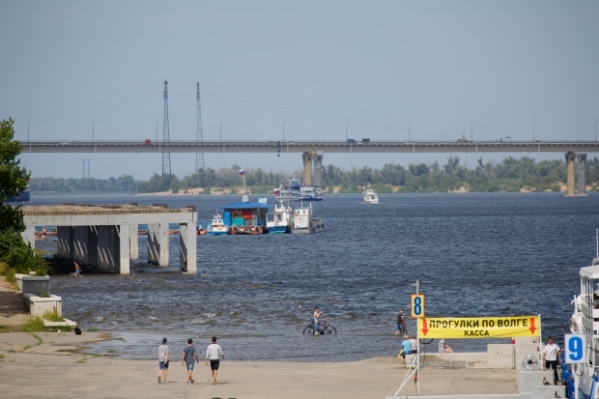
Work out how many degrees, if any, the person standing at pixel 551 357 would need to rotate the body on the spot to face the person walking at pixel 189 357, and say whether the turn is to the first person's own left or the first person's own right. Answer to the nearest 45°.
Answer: approximately 90° to the first person's own right

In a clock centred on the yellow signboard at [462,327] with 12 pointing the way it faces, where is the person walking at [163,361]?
The person walking is roughly at 3 o'clock from the yellow signboard.

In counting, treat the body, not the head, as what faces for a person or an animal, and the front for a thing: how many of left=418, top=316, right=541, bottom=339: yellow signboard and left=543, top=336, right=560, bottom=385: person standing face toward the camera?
2

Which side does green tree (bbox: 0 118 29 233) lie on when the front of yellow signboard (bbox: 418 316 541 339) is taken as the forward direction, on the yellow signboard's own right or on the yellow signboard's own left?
on the yellow signboard's own right

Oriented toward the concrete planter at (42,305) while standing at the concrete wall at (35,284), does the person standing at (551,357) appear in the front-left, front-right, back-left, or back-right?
front-left

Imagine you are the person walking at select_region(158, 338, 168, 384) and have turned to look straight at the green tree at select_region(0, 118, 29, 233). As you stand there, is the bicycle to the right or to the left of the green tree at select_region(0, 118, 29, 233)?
right

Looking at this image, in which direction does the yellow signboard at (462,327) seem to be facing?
toward the camera

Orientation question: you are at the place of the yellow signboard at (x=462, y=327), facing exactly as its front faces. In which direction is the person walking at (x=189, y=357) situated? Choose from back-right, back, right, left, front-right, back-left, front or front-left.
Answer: right

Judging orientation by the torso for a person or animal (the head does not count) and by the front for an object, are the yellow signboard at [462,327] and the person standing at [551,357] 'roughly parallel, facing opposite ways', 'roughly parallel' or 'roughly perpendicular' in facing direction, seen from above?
roughly parallel

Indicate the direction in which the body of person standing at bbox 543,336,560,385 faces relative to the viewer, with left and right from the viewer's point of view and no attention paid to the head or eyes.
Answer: facing the viewer

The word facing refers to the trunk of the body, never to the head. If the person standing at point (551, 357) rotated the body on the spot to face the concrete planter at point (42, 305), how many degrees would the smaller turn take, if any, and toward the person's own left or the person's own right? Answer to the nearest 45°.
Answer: approximately 90° to the person's own right
